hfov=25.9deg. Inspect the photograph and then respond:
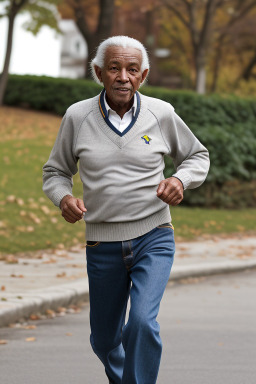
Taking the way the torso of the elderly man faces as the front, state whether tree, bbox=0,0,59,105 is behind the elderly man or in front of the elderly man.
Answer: behind

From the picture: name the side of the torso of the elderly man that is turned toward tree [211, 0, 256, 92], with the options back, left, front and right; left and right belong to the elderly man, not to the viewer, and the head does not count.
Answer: back

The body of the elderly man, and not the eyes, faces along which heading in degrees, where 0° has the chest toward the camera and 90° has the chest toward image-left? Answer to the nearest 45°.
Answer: approximately 0°

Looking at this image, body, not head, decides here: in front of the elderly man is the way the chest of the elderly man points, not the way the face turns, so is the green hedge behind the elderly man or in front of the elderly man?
behind

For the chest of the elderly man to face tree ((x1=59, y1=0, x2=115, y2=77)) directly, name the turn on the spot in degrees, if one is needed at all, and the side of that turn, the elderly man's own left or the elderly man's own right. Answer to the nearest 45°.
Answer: approximately 180°

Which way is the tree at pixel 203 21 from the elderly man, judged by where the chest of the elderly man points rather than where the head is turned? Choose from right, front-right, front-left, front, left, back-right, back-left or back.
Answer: back
